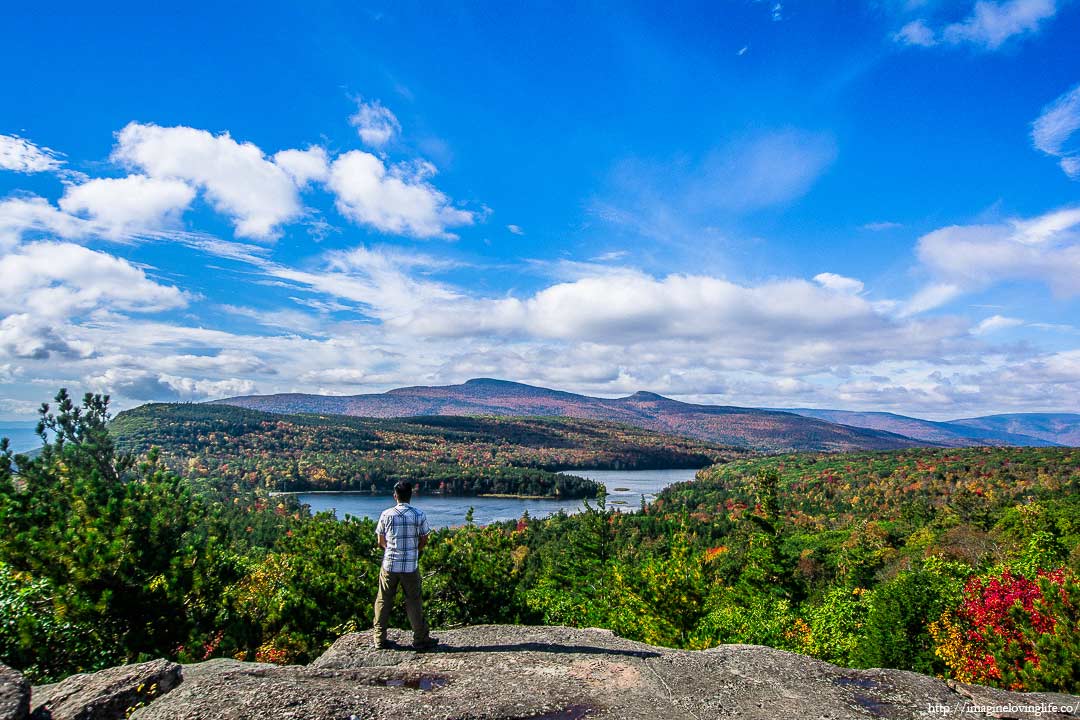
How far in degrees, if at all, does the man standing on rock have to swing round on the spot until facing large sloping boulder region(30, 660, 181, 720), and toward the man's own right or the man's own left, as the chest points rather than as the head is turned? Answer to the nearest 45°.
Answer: approximately 135° to the man's own left

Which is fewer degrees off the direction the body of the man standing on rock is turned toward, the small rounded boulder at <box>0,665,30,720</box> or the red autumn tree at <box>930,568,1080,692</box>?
the red autumn tree

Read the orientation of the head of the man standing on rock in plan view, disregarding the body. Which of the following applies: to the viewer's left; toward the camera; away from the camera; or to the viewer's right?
away from the camera

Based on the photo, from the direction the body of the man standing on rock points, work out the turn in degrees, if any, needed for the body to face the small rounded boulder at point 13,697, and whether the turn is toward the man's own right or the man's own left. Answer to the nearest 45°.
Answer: approximately 135° to the man's own left

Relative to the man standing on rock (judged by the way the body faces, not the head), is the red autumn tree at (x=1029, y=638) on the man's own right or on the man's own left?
on the man's own right

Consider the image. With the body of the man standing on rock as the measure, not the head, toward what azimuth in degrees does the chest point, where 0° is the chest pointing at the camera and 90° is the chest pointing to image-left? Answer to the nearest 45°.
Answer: approximately 180°
